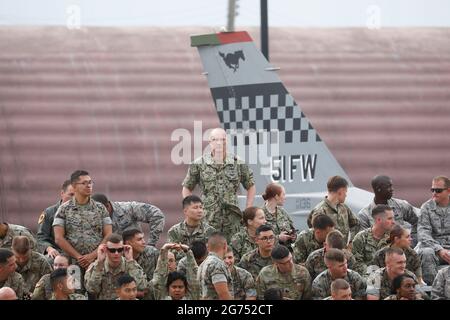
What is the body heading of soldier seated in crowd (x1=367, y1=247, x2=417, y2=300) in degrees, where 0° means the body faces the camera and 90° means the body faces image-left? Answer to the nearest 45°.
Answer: approximately 315°

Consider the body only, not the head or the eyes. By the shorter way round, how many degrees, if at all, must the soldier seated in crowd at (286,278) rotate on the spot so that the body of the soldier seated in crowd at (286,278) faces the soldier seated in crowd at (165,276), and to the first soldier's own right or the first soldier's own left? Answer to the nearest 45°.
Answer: approximately 90° to the first soldier's own right

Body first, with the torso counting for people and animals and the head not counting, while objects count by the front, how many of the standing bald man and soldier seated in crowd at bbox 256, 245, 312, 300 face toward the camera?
2

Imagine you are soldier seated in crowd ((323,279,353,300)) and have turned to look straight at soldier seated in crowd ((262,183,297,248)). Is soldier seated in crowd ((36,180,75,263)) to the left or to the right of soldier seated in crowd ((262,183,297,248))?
left

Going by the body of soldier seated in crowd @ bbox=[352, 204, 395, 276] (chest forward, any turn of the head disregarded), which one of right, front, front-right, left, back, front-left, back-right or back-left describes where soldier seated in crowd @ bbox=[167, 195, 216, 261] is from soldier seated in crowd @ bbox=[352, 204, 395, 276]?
back-right

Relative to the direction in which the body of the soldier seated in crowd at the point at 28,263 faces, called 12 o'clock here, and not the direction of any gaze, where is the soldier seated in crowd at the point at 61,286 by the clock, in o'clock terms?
the soldier seated in crowd at the point at 61,286 is roughly at 10 o'clock from the soldier seated in crowd at the point at 28,263.

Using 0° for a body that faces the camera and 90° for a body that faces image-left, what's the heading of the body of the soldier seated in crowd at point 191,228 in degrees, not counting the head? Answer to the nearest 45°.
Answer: approximately 315°
